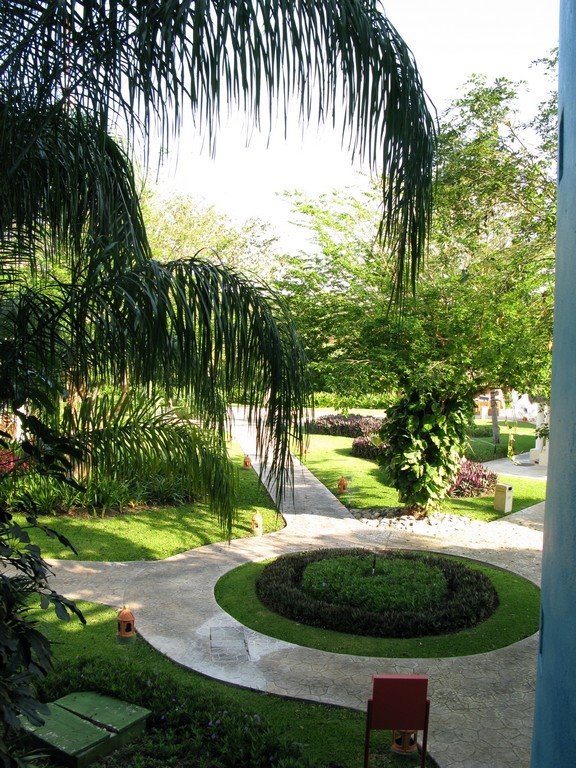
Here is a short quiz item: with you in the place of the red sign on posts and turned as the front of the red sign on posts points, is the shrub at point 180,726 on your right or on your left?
on your left

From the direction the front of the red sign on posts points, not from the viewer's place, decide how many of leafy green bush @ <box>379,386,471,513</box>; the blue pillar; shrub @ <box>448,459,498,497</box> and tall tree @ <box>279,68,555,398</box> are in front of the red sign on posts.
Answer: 3

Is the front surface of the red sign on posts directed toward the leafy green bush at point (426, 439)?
yes

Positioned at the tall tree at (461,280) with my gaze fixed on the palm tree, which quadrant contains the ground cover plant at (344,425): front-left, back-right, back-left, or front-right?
back-right

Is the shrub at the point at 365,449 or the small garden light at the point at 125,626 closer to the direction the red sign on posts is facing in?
the shrub

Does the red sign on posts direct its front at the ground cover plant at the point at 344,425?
yes

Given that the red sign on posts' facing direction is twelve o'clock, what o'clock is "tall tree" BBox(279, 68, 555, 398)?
The tall tree is roughly at 12 o'clock from the red sign on posts.

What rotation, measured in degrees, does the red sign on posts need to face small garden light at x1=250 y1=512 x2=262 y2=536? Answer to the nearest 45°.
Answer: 0° — it already faces it

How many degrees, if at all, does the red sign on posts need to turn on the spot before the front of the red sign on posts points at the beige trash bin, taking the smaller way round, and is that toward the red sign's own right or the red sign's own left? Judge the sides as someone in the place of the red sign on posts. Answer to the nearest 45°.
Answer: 0° — it already faces it

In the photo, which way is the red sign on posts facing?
away from the camera

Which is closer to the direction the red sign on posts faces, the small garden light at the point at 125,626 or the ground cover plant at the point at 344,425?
the ground cover plant

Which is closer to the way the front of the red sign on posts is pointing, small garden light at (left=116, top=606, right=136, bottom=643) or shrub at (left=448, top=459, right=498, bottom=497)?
the shrub

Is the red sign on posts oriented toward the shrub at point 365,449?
yes
